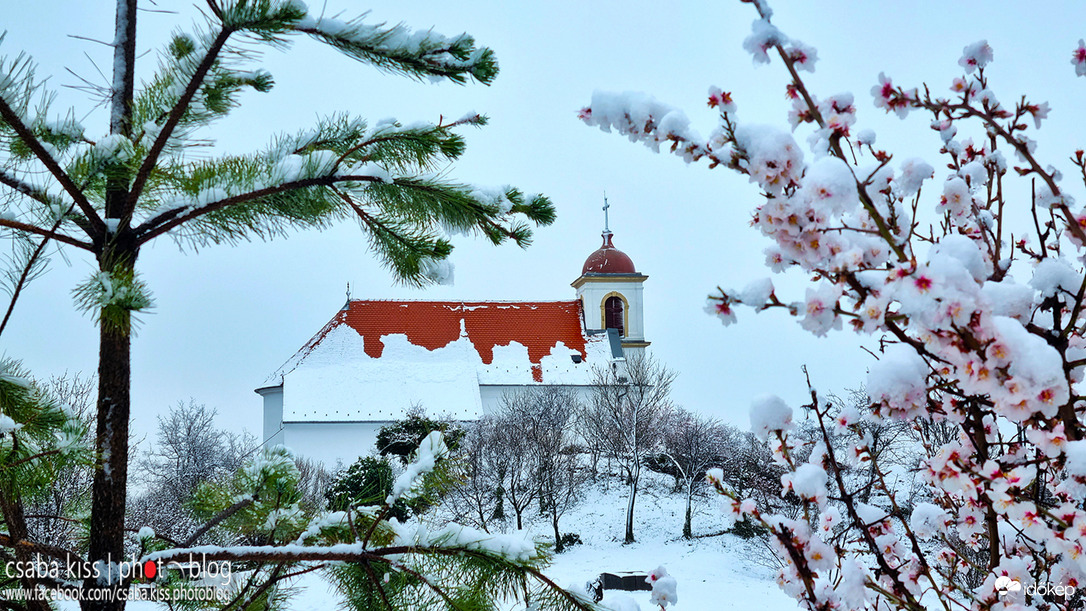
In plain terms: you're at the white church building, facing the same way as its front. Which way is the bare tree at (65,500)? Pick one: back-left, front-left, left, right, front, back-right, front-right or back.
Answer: right

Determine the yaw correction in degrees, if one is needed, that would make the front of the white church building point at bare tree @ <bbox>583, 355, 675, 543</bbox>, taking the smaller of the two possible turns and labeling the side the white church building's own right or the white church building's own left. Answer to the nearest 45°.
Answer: approximately 45° to the white church building's own right

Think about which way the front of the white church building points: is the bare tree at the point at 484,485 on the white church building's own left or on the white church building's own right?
on the white church building's own right

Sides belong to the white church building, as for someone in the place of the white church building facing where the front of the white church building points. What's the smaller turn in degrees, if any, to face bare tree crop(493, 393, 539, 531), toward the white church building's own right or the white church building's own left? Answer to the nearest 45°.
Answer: approximately 90° to the white church building's own right

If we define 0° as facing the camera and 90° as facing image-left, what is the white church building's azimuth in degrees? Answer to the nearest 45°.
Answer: approximately 270°
